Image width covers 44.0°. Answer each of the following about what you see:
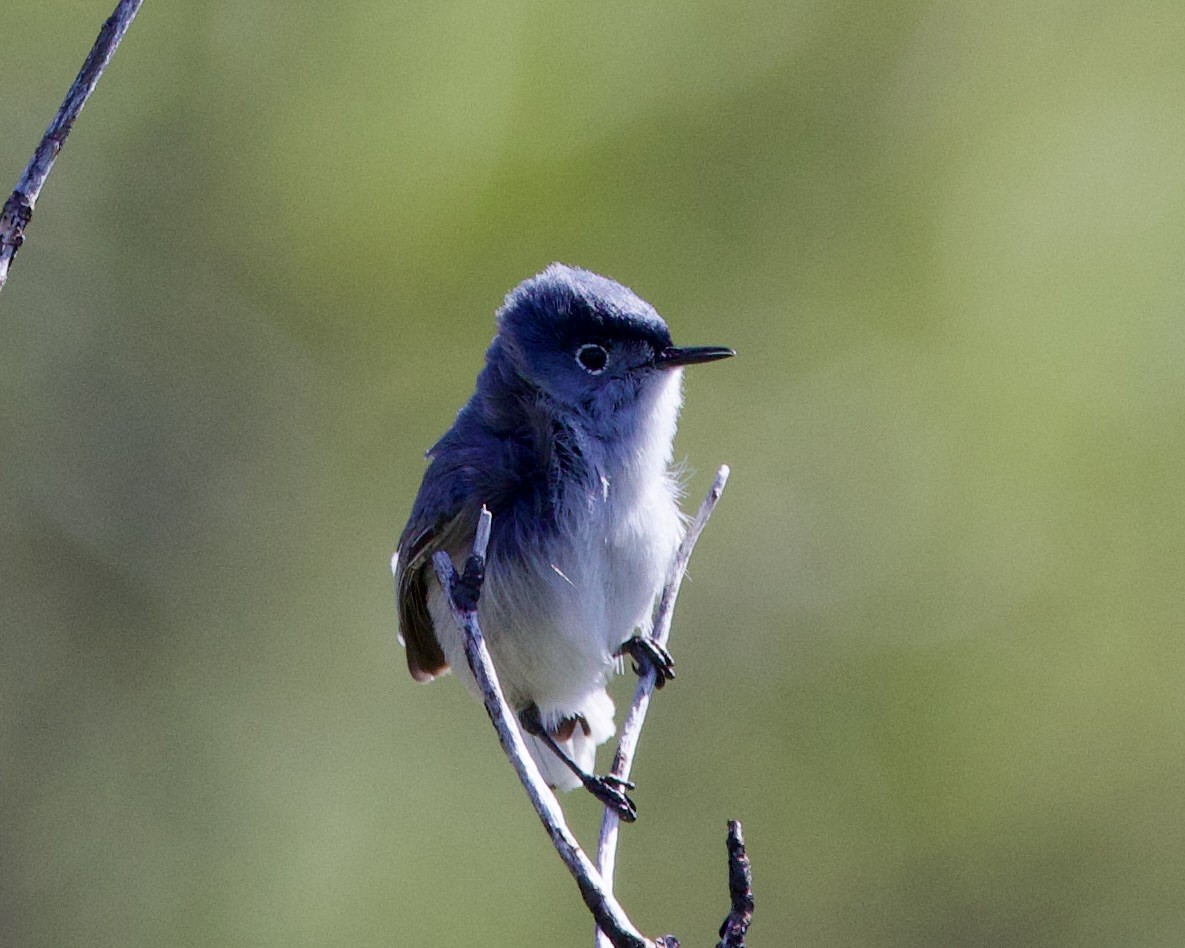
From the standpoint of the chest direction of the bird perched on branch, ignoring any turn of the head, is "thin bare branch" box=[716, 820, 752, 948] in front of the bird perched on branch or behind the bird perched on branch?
in front

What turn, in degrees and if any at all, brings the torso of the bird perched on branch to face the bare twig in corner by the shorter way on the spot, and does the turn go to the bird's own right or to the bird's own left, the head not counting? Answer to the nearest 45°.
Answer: approximately 90° to the bird's own right

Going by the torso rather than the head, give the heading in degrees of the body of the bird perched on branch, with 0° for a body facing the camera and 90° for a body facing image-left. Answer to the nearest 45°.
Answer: approximately 315°
